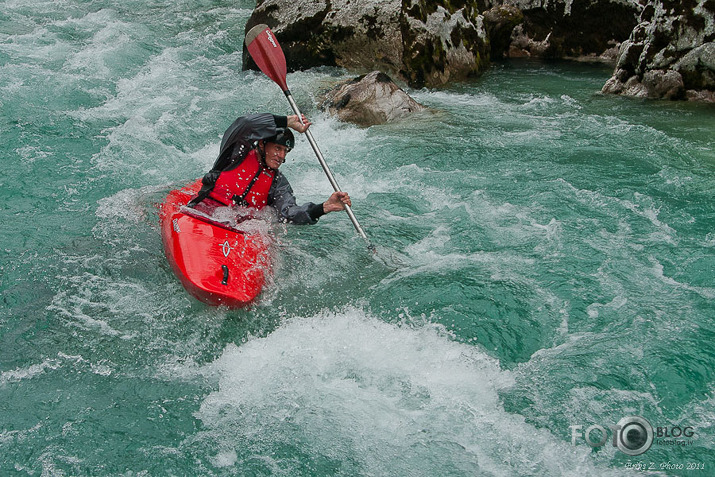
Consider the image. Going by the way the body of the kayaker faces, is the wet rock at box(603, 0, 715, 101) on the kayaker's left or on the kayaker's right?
on the kayaker's left

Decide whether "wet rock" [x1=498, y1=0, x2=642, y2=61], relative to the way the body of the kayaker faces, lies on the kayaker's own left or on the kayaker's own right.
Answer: on the kayaker's own left

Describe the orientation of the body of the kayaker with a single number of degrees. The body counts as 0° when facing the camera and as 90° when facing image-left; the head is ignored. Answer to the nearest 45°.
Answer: approximately 315°

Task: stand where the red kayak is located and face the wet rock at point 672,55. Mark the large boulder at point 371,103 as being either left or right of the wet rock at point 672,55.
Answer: left

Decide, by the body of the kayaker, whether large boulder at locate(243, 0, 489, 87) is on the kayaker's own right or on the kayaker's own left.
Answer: on the kayaker's own left

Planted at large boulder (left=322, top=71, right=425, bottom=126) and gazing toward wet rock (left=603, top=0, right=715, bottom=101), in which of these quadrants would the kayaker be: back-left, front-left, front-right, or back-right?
back-right
